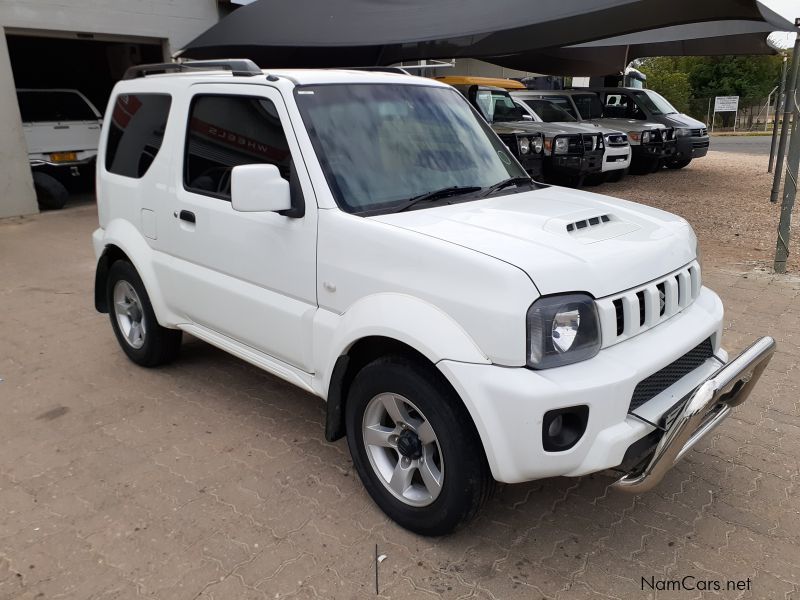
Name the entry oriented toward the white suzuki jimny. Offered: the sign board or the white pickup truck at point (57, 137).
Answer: the sign board

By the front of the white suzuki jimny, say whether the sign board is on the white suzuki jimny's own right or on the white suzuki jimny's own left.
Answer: on the white suzuki jimny's own left

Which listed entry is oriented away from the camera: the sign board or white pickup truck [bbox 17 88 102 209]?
the white pickup truck

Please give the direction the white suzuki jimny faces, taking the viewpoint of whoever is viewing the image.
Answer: facing the viewer and to the right of the viewer

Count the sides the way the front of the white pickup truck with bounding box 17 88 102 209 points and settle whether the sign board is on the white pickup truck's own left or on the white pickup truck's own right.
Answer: on the white pickup truck's own right

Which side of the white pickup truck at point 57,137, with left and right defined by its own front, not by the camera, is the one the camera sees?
back

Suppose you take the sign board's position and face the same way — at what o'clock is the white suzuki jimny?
The white suzuki jimny is roughly at 12 o'clock from the sign board.

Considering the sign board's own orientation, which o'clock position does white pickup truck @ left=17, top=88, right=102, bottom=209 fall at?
The white pickup truck is roughly at 1 o'clock from the sign board.

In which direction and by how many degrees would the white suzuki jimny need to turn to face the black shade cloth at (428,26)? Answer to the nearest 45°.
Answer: approximately 135° to its left

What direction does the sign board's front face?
toward the camera

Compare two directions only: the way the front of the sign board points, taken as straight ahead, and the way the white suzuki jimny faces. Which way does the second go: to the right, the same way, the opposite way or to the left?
to the left

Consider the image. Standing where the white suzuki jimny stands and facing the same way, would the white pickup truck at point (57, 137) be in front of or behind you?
behind

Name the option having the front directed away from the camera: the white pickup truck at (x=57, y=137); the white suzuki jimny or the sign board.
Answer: the white pickup truck
